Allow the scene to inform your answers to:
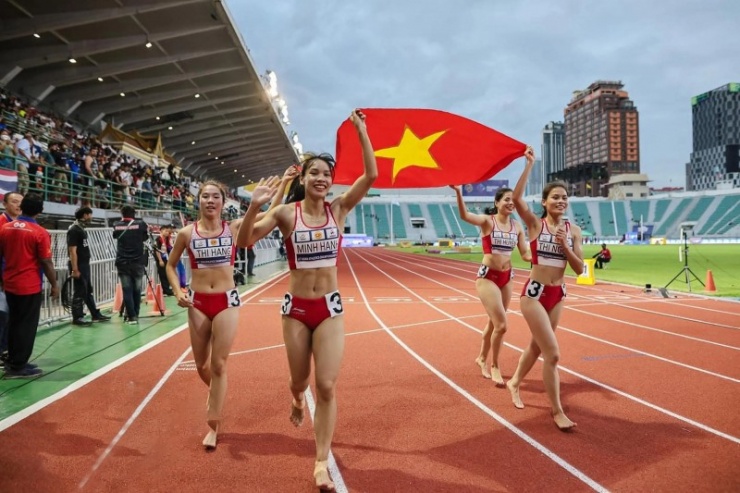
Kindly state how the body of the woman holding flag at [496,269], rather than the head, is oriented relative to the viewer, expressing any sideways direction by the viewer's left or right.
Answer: facing the viewer and to the right of the viewer

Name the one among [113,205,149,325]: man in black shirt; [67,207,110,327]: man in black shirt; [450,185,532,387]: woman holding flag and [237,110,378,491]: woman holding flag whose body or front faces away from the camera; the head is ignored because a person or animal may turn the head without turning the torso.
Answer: [113,205,149,325]: man in black shirt

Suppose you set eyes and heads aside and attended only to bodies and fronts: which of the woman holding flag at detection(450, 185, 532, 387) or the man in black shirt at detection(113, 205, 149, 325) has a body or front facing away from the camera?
the man in black shirt

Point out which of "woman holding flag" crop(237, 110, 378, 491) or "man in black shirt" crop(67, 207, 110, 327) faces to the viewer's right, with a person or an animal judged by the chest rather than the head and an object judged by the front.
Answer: the man in black shirt

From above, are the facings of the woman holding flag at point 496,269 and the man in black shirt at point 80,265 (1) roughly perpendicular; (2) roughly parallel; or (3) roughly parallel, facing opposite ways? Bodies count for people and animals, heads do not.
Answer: roughly perpendicular

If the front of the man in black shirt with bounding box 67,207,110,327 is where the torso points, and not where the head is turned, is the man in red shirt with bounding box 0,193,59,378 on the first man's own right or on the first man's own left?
on the first man's own right

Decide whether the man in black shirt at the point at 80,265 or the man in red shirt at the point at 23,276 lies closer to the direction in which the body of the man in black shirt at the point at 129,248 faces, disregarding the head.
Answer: the man in black shirt

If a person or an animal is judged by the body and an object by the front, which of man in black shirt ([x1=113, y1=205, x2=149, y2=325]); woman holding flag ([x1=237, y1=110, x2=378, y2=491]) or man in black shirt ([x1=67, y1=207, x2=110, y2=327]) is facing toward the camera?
the woman holding flag

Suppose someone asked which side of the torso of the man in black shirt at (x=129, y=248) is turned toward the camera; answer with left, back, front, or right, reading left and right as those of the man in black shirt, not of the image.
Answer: back

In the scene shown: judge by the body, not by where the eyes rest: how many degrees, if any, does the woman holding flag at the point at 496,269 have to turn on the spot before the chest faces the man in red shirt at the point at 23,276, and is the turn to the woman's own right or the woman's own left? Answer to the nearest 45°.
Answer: approximately 135° to the woman's own right

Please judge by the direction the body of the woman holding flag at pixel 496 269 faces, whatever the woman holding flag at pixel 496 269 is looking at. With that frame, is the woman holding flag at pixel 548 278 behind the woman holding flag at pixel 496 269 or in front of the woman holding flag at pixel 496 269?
in front

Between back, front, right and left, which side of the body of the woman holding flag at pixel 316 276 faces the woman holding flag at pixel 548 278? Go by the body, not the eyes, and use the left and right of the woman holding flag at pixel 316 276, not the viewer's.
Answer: left

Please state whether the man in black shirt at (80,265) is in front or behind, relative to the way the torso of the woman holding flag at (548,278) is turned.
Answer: behind

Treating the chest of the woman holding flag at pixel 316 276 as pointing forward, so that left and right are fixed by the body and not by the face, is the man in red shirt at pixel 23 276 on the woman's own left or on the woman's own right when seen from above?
on the woman's own right
